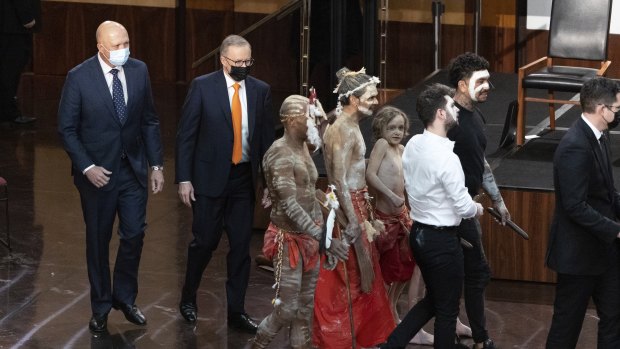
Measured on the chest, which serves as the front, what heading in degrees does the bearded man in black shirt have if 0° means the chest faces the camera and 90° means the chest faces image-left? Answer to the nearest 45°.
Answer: approximately 270°

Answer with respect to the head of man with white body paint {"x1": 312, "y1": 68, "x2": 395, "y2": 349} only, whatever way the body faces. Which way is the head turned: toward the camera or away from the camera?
toward the camera

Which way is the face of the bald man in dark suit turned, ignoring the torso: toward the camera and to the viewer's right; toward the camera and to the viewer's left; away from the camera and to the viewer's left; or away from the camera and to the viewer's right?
toward the camera and to the viewer's right

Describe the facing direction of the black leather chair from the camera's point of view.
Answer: facing the viewer and to the left of the viewer

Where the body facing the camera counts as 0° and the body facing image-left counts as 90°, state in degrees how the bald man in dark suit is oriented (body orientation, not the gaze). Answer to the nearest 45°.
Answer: approximately 315°
